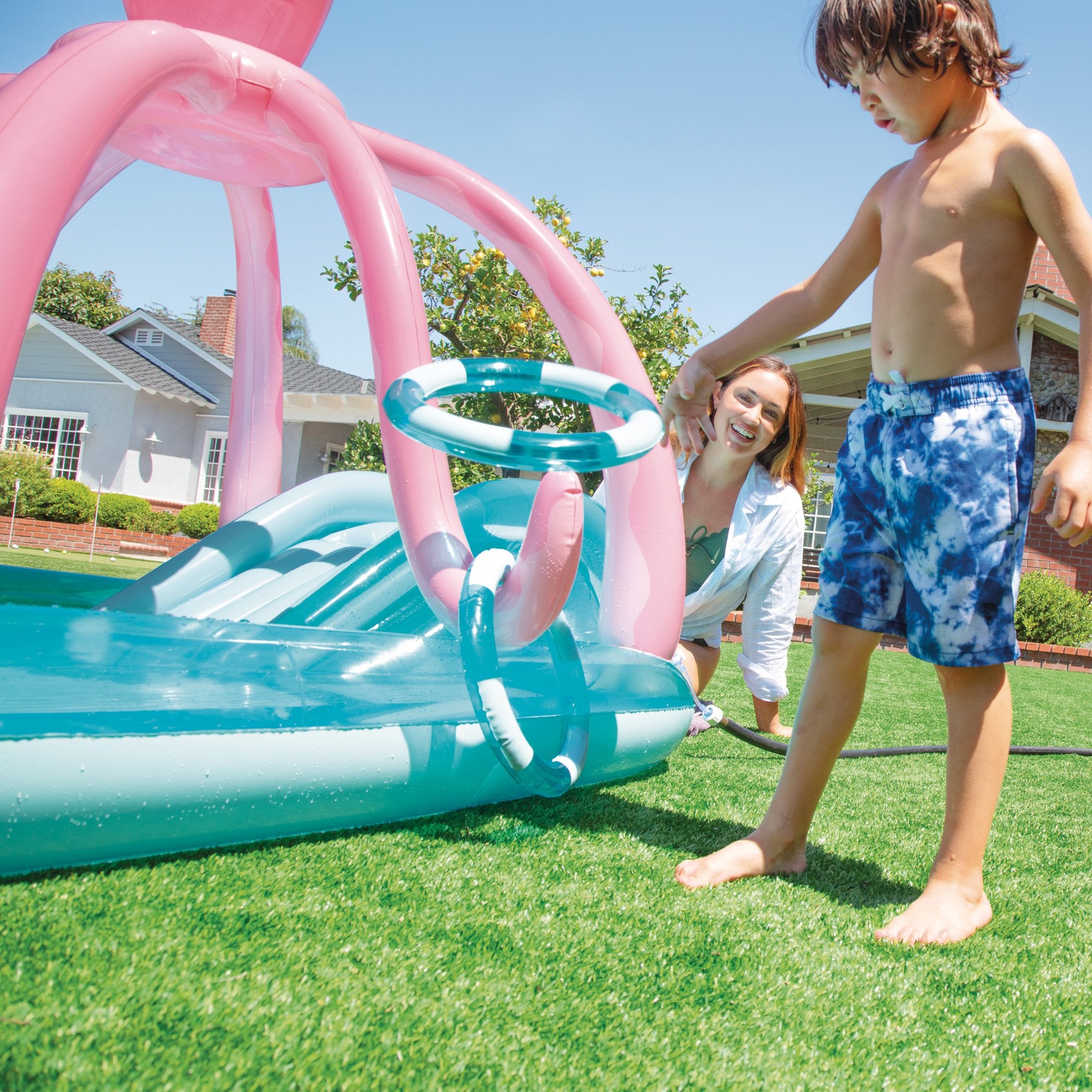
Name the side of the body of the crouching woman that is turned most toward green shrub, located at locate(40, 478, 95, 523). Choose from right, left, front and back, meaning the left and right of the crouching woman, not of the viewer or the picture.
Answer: right

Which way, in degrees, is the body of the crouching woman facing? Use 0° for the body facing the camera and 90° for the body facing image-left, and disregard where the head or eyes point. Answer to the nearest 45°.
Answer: approximately 45°

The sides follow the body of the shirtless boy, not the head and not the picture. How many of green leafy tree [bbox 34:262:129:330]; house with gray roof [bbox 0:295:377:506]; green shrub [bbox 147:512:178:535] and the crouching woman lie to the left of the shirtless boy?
0

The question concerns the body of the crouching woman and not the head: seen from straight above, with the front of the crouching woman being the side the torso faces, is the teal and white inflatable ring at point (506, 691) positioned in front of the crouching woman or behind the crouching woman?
in front

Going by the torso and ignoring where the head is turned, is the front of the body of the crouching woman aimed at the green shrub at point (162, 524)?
no

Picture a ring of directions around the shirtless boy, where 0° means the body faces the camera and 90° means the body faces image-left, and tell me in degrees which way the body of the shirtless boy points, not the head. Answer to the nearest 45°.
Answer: approximately 45°

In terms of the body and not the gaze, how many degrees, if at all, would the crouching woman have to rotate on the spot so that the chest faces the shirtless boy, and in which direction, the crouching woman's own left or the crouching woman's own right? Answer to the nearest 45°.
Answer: approximately 45° to the crouching woman's own left

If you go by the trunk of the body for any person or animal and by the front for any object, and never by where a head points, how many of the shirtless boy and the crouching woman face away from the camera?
0

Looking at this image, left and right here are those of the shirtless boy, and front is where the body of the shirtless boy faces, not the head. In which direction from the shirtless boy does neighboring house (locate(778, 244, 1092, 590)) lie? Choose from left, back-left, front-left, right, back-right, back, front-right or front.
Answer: back-right

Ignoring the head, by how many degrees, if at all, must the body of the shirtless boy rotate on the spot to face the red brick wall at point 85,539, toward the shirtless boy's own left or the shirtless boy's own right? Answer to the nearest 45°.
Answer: approximately 90° to the shirtless boy's own right

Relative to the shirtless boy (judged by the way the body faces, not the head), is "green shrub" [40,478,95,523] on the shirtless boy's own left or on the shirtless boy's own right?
on the shirtless boy's own right

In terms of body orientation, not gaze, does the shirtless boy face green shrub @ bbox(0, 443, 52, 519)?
no

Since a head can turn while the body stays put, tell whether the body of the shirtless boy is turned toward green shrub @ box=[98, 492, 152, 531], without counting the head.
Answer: no
